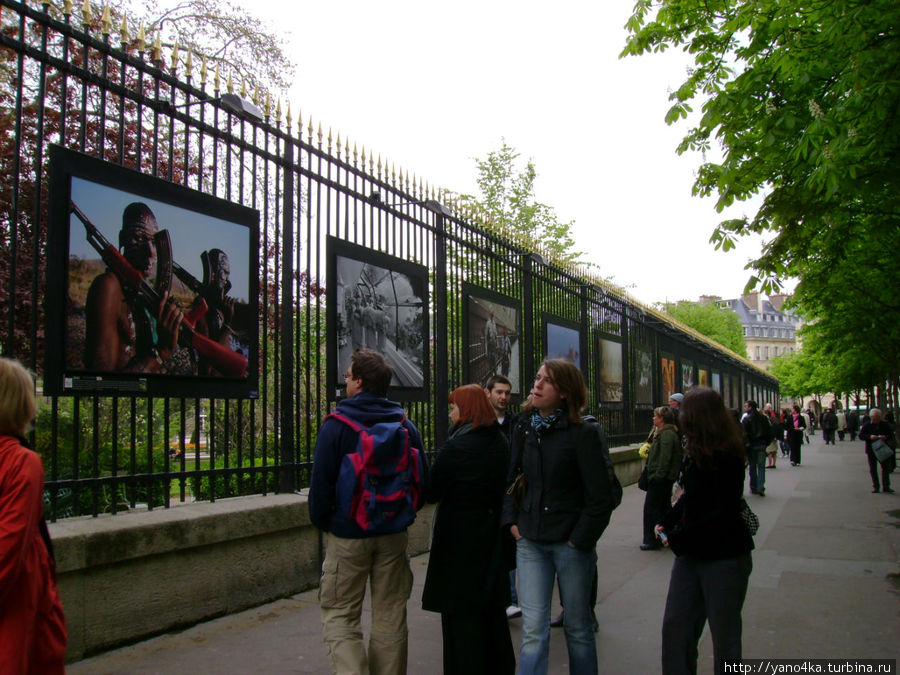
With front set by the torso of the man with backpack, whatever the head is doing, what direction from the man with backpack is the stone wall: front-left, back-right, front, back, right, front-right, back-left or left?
front

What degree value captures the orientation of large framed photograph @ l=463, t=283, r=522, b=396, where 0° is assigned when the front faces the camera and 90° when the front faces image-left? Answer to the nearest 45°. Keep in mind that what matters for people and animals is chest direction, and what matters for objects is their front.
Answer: approximately 315°

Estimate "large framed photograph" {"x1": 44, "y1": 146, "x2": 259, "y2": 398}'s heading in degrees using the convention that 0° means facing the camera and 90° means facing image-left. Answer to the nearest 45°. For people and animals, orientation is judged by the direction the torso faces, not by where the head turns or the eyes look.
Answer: approximately 315°

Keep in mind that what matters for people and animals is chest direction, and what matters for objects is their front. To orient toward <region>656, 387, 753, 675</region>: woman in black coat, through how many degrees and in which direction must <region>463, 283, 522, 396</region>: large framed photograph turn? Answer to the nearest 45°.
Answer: approximately 45° to its right

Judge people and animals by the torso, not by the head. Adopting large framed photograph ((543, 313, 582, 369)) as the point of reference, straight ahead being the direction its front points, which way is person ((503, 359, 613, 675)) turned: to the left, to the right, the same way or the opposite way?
to the right

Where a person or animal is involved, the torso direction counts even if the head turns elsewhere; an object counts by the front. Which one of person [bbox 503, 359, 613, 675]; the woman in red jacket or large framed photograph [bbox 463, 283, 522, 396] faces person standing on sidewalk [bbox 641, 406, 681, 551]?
the large framed photograph

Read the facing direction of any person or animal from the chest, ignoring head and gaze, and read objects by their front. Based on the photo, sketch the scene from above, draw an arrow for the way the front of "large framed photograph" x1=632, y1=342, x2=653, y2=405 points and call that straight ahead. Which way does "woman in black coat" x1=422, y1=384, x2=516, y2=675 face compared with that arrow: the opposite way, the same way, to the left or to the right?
the opposite way

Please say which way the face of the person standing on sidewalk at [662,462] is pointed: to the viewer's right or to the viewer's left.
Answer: to the viewer's left

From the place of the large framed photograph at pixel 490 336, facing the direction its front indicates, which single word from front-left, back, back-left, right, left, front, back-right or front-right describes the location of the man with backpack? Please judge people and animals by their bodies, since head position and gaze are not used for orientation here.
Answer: front-right

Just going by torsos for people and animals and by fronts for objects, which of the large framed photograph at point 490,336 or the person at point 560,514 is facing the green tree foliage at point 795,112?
the large framed photograph

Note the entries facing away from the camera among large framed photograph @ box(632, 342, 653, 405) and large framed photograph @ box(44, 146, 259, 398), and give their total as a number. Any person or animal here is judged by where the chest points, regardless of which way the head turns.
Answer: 0

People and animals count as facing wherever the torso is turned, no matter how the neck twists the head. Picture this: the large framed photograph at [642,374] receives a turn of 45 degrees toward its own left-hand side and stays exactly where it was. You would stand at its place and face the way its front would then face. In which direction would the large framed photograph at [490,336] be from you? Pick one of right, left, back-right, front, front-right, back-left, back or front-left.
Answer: right

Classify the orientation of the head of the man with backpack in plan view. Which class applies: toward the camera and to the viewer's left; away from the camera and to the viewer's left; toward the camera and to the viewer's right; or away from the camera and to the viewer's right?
away from the camera and to the viewer's left

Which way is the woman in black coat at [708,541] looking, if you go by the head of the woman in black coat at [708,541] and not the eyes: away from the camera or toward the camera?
away from the camera

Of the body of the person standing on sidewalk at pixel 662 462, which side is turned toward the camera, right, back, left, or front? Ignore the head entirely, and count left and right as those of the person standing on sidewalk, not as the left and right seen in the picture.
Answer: left
